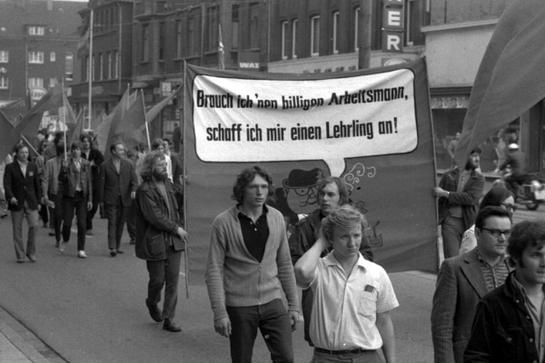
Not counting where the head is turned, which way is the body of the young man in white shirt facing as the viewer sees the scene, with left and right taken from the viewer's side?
facing the viewer

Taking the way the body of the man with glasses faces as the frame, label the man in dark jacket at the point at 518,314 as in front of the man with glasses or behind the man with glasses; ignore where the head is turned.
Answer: in front

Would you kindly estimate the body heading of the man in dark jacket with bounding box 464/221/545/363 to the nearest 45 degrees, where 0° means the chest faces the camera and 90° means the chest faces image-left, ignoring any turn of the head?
approximately 315°

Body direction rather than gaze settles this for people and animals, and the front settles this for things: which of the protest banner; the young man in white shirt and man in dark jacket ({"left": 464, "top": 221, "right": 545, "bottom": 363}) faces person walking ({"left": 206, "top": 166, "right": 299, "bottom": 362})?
the protest banner

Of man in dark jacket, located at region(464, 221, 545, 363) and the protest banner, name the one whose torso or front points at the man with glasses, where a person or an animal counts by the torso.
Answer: the protest banner

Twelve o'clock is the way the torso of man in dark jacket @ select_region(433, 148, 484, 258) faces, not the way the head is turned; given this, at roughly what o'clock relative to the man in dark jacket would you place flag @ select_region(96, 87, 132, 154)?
The flag is roughly at 5 o'clock from the man in dark jacket.

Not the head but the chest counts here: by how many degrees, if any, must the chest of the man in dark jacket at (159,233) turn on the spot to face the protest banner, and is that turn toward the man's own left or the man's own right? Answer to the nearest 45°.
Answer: approximately 45° to the man's own left

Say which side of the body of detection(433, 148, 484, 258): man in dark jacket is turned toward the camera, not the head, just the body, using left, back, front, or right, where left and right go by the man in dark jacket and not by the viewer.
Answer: front

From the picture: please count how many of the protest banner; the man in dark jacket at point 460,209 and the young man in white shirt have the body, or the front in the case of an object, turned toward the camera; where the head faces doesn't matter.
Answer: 3

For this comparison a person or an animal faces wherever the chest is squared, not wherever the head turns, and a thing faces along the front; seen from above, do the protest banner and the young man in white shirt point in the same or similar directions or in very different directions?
same or similar directions

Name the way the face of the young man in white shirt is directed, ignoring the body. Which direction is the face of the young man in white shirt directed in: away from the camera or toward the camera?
toward the camera

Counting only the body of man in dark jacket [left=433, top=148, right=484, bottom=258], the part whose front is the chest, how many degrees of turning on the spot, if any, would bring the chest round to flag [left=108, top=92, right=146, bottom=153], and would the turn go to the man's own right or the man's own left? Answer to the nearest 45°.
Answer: approximately 135° to the man's own right

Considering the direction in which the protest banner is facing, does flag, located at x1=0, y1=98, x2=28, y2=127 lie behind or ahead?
behind

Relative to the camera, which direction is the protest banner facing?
toward the camera

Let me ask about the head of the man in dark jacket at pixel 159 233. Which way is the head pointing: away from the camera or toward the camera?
toward the camera
